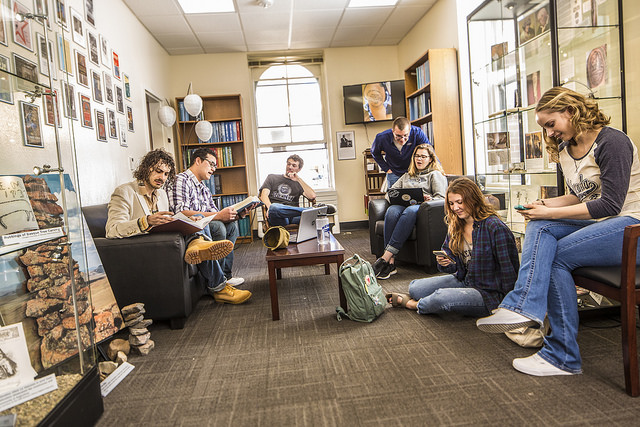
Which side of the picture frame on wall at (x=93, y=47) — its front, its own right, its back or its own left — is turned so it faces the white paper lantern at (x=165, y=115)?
left

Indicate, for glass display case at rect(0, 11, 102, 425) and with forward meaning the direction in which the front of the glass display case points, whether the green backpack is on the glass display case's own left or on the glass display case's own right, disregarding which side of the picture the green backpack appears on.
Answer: on the glass display case's own left

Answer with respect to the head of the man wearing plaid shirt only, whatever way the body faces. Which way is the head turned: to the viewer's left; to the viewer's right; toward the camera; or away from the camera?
to the viewer's right

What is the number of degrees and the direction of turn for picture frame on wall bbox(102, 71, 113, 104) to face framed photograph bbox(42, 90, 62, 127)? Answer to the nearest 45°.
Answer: approximately 45° to its right

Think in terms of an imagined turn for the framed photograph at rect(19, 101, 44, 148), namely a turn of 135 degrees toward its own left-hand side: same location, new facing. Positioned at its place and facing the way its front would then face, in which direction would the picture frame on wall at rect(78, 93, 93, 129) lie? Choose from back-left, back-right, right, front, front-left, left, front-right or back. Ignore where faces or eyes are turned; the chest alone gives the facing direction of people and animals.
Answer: front

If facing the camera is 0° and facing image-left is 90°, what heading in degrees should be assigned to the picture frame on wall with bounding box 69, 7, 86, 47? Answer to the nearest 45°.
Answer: approximately 315°

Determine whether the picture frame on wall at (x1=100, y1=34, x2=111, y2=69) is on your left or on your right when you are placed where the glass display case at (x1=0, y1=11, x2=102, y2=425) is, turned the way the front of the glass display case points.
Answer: on your left

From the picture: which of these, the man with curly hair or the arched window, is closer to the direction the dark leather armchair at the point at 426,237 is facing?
the man with curly hair

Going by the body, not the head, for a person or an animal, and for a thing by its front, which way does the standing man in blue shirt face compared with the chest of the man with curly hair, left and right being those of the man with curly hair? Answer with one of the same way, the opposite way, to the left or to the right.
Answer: to the right

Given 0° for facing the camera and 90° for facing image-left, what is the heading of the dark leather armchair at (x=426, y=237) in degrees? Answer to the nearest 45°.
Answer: approximately 45°

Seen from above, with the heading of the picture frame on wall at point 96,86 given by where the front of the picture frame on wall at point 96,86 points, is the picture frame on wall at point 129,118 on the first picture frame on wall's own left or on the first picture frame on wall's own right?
on the first picture frame on wall's own left

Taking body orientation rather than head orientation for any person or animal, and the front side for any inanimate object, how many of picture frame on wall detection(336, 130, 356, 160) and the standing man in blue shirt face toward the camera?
2

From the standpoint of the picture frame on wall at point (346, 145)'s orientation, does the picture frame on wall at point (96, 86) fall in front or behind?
in front
